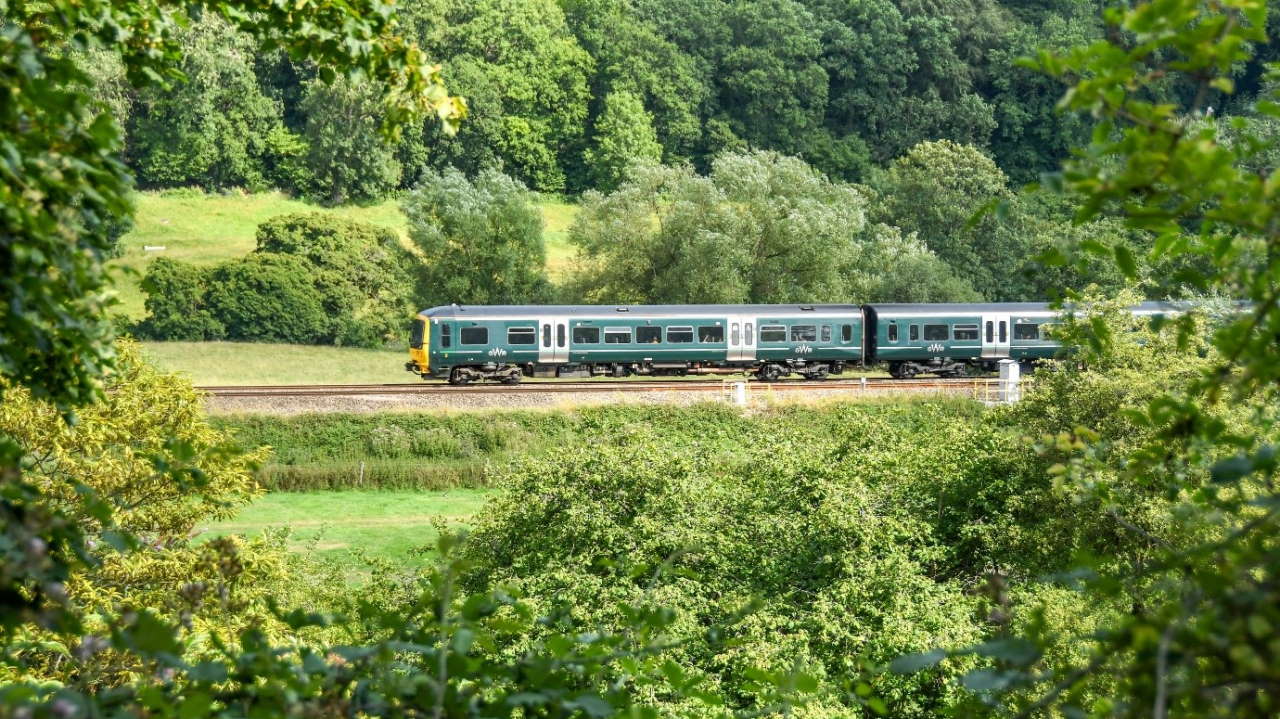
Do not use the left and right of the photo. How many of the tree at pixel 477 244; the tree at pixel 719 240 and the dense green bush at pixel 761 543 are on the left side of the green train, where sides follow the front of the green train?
1

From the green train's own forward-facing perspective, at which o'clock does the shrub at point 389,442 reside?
The shrub is roughly at 11 o'clock from the green train.

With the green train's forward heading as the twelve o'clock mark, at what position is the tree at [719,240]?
The tree is roughly at 3 o'clock from the green train.

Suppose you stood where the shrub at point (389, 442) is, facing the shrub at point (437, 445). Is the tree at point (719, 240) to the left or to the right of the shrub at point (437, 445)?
left

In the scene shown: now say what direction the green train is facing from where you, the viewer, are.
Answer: facing to the left of the viewer
